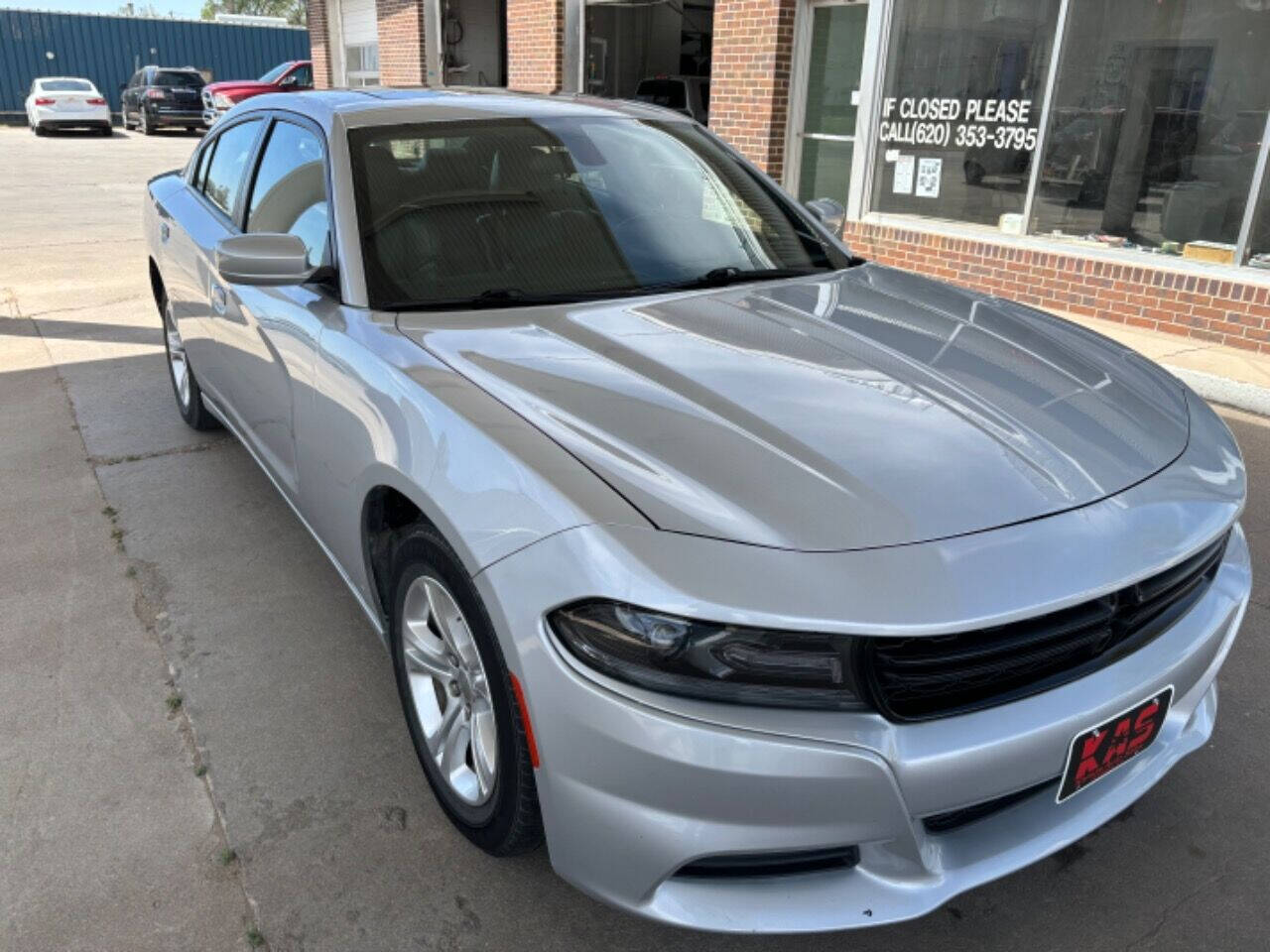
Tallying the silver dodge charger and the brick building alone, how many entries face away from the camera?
0

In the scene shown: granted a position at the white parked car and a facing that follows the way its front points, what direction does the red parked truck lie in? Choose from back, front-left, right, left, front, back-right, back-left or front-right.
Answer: back-right

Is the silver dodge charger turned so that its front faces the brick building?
no

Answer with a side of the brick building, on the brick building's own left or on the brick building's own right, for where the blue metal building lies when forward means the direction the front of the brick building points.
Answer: on the brick building's own right

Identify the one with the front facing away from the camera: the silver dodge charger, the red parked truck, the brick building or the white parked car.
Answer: the white parked car

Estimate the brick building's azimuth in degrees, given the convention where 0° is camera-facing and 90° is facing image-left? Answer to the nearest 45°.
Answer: approximately 45°

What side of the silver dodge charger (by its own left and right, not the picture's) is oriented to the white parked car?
back

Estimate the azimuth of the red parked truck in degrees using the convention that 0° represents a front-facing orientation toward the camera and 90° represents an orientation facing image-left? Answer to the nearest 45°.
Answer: approximately 45°

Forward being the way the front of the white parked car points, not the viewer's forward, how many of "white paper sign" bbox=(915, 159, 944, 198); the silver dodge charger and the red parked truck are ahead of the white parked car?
0

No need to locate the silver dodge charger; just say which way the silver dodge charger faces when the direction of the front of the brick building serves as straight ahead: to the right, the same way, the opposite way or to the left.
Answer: to the left

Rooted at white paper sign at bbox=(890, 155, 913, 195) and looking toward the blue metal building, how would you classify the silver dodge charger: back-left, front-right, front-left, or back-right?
back-left

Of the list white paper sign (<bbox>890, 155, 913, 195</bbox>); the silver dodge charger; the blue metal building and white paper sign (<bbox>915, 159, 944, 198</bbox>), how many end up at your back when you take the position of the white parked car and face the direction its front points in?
3

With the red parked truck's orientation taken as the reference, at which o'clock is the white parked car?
The white parked car is roughly at 12 o'clock from the red parked truck.

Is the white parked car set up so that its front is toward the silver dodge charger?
no

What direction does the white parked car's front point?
away from the camera

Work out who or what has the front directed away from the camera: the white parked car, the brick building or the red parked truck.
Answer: the white parked car

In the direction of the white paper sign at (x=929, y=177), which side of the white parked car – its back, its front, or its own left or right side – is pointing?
back

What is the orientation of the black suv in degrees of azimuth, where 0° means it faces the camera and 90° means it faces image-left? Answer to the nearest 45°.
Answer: approximately 135°

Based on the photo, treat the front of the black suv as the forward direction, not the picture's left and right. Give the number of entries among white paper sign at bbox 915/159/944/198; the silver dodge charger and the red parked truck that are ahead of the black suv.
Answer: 0

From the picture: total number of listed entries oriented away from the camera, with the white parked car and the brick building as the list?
1
